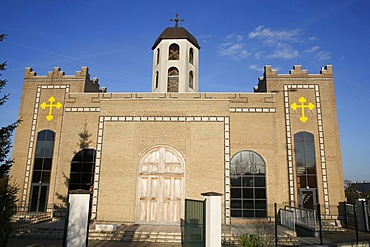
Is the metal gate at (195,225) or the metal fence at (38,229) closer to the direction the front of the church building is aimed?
the metal gate

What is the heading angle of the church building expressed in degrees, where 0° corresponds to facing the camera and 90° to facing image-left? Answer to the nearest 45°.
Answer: approximately 0°

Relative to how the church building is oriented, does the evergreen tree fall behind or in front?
in front

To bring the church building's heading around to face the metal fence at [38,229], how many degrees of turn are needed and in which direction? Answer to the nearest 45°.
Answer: approximately 45° to its right

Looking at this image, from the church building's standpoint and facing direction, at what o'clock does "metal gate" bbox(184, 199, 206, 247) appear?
The metal gate is roughly at 12 o'clock from the church building.
